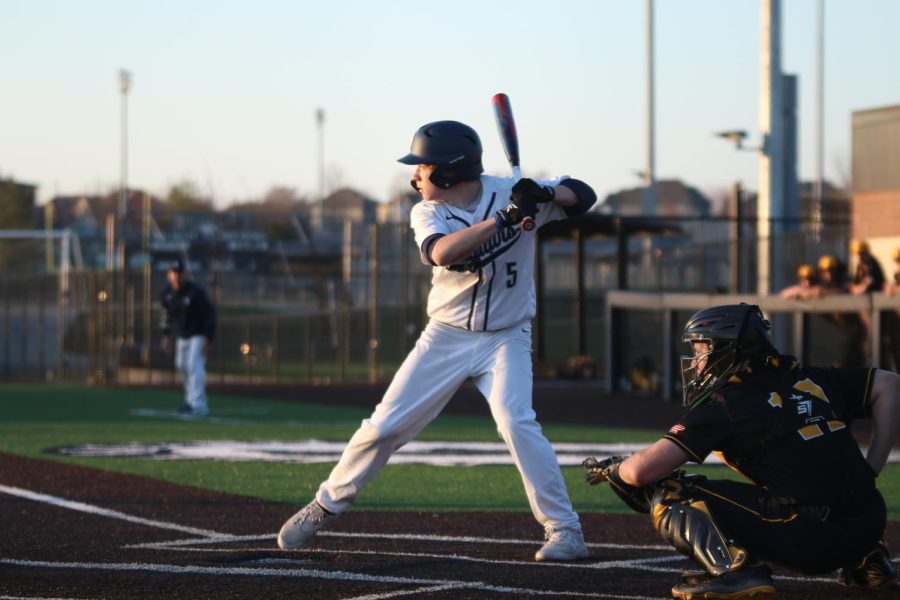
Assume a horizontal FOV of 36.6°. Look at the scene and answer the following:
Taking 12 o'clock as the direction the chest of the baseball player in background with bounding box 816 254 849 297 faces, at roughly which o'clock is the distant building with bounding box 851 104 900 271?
The distant building is roughly at 5 o'clock from the baseball player in background.

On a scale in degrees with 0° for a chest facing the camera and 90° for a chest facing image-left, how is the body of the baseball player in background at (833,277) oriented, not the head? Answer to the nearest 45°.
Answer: approximately 45°

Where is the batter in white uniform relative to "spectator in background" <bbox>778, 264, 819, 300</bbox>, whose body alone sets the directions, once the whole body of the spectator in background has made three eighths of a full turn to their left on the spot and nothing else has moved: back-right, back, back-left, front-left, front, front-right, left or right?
right

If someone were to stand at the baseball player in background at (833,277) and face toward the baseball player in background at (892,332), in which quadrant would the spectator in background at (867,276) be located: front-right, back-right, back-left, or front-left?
front-left

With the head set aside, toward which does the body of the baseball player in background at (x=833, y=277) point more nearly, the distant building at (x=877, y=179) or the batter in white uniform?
the batter in white uniform

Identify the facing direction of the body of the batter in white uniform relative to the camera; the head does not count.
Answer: toward the camera

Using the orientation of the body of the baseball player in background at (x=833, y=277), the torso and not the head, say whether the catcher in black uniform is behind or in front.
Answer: in front

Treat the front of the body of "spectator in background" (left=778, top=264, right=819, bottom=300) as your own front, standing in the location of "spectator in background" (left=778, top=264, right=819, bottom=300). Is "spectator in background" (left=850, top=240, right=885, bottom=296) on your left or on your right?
on your left

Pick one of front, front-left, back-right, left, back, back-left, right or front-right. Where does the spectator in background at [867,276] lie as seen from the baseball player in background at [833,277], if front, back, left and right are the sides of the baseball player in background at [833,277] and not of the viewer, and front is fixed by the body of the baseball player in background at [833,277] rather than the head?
left

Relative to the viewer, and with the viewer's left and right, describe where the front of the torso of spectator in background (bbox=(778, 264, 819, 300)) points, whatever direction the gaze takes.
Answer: facing the viewer and to the left of the viewer

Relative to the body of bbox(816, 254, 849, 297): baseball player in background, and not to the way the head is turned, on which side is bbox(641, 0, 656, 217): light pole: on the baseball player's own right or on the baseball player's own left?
on the baseball player's own right

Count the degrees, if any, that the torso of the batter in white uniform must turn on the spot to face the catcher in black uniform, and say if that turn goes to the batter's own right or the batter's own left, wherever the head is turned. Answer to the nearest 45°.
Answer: approximately 45° to the batter's own left

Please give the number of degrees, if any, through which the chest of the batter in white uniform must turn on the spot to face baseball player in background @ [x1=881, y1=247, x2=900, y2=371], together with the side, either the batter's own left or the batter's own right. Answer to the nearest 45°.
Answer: approximately 135° to the batter's own left

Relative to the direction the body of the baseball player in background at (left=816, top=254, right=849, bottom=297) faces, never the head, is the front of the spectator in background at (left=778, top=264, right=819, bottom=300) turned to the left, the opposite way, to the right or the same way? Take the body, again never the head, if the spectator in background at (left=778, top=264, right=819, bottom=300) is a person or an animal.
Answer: the same way

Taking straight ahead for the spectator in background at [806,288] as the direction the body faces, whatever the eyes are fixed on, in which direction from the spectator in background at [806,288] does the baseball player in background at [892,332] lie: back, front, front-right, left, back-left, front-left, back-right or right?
left

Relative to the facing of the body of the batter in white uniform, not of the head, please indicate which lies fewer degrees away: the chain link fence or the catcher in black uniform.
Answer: the catcher in black uniform
